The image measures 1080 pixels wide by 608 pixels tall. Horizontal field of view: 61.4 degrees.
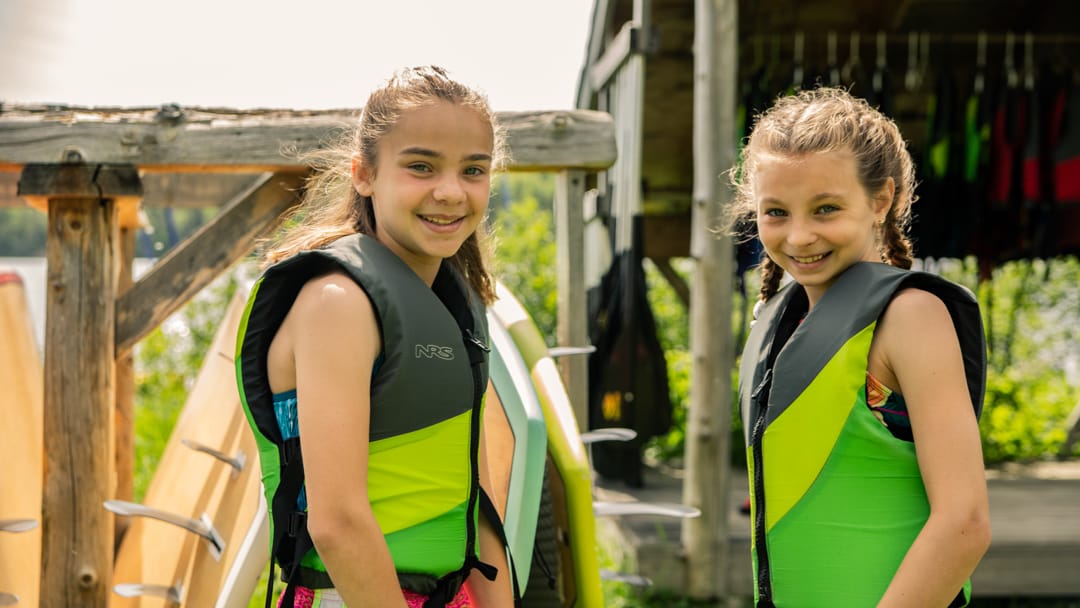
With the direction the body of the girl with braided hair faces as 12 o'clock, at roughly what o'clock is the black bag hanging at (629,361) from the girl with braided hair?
The black bag hanging is roughly at 4 o'clock from the girl with braided hair.

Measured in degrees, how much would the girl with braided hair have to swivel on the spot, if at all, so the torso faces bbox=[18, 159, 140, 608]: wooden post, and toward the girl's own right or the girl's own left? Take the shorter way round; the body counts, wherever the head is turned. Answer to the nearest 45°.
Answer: approximately 45° to the girl's own right

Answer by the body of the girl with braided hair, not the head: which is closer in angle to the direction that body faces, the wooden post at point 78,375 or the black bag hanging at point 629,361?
the wooden post

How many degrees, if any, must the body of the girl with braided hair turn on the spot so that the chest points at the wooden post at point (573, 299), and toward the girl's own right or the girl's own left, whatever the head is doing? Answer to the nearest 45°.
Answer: approximately 90° to the girl's own right

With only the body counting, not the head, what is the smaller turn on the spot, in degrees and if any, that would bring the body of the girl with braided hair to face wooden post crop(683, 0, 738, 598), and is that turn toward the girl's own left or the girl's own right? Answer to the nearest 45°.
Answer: approximately 135° to the girl's own right

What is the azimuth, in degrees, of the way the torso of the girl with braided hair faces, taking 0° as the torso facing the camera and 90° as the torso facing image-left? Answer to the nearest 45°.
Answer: approximately 45°

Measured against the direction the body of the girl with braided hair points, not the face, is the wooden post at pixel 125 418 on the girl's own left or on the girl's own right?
on the girl's own right

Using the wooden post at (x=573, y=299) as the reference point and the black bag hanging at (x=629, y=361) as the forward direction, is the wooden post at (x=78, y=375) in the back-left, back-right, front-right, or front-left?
back-left
